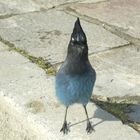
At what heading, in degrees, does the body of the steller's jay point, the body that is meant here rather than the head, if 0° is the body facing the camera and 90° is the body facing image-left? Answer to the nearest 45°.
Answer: approximately 0°
